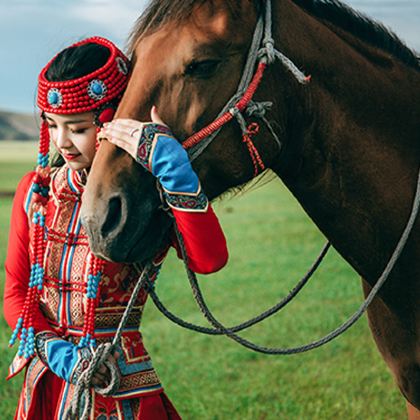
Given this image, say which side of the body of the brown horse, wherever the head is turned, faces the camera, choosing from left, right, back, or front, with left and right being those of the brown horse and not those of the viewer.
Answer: left
